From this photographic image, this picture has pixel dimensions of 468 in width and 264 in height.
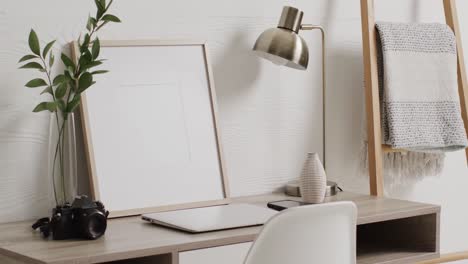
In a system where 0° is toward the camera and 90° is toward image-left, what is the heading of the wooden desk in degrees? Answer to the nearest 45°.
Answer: approximately 315°

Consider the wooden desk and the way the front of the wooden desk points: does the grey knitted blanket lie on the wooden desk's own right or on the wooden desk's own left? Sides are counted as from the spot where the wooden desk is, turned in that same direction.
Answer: on the wooden desk's own left

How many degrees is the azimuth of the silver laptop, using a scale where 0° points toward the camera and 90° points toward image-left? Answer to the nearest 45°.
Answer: approximately 315°

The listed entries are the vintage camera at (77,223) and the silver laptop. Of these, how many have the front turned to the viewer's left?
0
